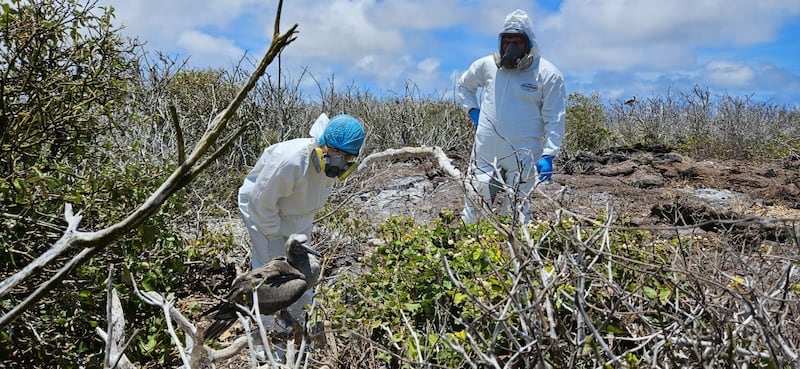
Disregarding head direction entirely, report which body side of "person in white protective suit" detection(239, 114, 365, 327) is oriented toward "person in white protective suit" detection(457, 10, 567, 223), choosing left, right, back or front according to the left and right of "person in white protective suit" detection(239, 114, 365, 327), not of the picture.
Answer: left

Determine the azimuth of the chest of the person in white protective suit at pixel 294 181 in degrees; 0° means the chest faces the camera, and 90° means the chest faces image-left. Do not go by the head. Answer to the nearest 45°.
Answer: approximately 315°

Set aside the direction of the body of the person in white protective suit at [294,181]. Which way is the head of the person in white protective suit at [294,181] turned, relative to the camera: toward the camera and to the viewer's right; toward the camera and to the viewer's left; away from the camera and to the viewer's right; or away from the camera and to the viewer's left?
toward the camera and to the viewer's right
